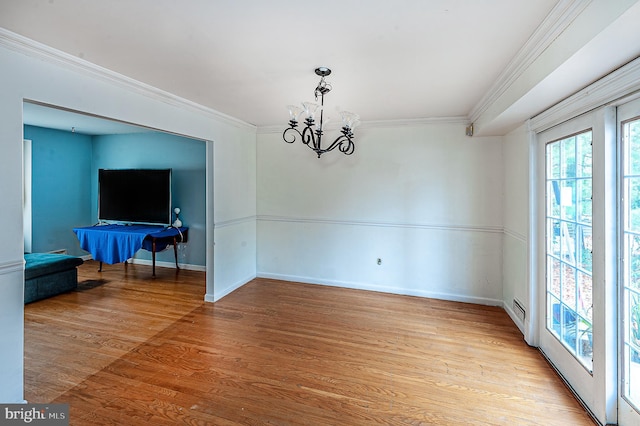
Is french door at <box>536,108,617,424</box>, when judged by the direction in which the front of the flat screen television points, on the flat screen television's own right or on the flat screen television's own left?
on the flat screen television's own left

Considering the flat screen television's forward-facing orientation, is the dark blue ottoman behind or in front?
in front

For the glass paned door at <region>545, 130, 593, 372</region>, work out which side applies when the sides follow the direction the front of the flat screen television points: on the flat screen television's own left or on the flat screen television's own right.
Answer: on the flat screen television's own left

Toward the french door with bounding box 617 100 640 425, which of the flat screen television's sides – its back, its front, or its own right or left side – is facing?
left

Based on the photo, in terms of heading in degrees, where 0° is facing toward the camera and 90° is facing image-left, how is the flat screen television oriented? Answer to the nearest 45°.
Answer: approximately 45°
